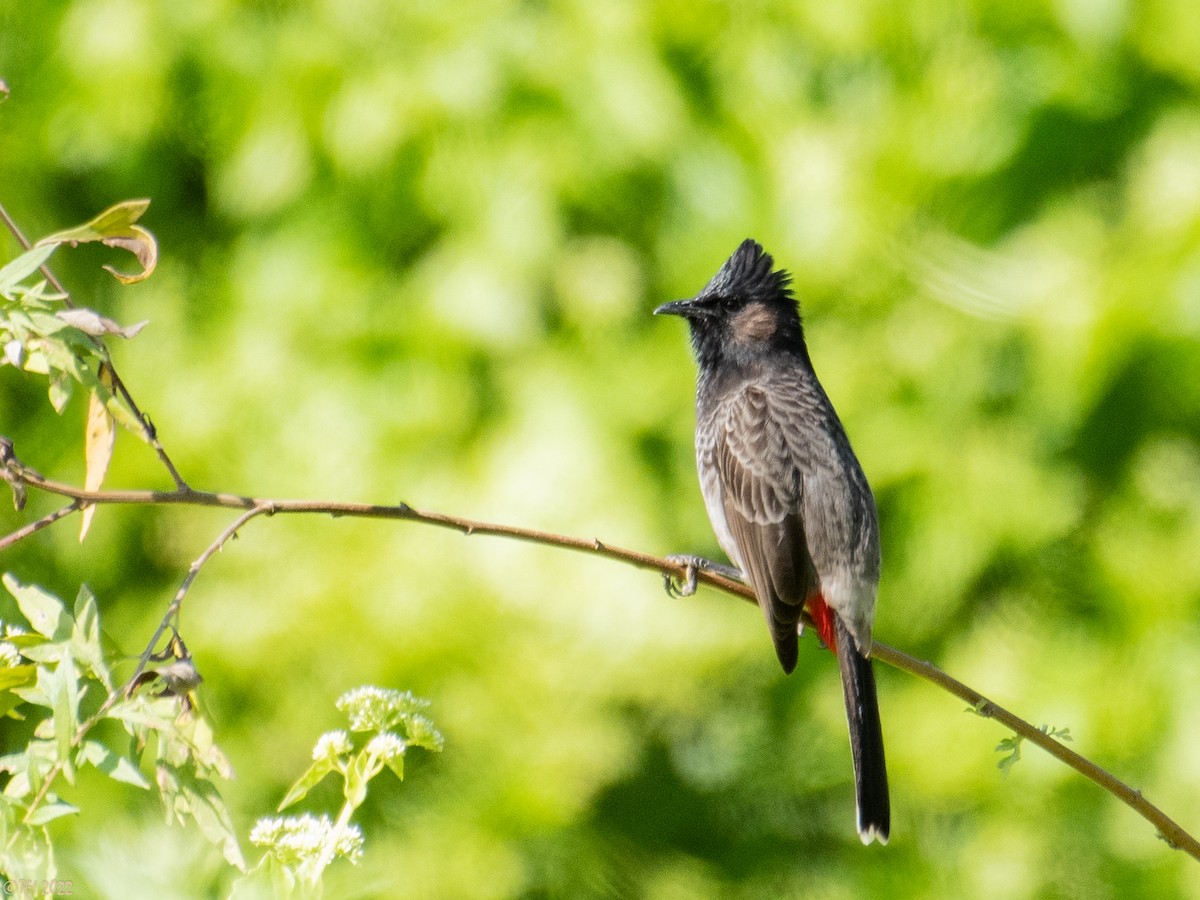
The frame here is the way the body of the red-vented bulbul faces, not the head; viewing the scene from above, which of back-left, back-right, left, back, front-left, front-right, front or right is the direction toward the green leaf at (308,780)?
back-left

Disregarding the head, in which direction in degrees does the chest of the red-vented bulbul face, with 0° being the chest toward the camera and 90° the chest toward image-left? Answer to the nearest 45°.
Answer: approximately 135°

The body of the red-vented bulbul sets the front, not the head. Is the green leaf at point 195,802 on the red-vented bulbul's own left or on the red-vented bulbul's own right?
on the red-vented bulbul's own left

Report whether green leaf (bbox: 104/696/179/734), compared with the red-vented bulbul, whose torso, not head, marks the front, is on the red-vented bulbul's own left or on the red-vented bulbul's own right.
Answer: on the red-vented bulbul's own left

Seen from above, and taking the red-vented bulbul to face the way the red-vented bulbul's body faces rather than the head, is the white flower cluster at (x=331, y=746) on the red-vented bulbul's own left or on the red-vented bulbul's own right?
on the red-vented bulbul's own left
